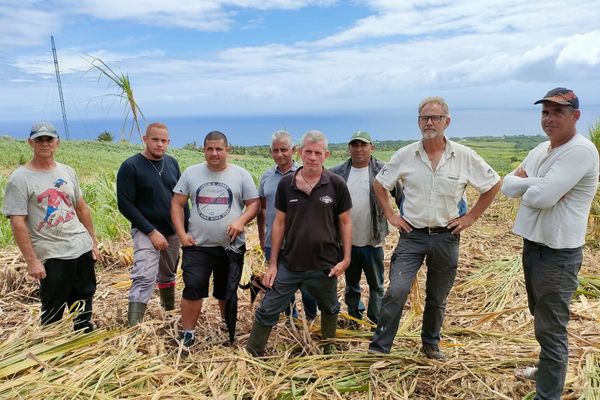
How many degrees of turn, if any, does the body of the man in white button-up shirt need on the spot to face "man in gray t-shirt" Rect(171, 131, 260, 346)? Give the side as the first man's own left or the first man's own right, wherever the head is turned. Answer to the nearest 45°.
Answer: approximately 90° to the first man's own right

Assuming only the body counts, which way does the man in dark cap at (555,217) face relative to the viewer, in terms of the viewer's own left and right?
facing the viewer and to the left of the viewer

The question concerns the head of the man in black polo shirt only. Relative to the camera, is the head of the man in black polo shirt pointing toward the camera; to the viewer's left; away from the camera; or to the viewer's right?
toward the camera

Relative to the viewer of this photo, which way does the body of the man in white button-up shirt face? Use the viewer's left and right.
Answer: facing the viewer

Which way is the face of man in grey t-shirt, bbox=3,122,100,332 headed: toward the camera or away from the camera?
toward the camera

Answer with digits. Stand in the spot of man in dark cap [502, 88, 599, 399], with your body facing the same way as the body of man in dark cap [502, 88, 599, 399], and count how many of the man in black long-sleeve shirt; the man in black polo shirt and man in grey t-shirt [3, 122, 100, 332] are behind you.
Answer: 0

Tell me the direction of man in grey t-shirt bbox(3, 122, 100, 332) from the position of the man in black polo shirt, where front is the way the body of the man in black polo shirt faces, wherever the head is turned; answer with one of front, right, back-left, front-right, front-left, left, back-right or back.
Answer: right

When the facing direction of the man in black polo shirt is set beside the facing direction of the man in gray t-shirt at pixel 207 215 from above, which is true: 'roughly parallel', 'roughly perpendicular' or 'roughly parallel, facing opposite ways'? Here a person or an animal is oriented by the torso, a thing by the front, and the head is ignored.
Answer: roughly parallel

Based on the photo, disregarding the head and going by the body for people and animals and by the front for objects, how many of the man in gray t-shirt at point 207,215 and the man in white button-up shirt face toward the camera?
2

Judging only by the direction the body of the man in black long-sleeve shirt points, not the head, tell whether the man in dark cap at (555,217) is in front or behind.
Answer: in front

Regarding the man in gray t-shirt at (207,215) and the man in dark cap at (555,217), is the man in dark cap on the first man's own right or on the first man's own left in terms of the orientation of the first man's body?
on the first man's own left

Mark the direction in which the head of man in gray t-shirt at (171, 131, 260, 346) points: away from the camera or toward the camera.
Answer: toward the camera

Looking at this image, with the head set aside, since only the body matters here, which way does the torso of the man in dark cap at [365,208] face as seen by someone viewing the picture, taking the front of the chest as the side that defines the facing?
toward the camera

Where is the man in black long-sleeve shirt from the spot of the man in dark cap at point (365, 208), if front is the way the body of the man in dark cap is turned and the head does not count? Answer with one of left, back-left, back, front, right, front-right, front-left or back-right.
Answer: right

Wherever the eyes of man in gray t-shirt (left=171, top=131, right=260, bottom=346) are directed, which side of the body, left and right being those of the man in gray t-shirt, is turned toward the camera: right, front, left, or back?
front

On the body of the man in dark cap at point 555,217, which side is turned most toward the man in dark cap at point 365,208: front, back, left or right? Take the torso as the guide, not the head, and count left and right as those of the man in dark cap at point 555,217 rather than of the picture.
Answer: right
